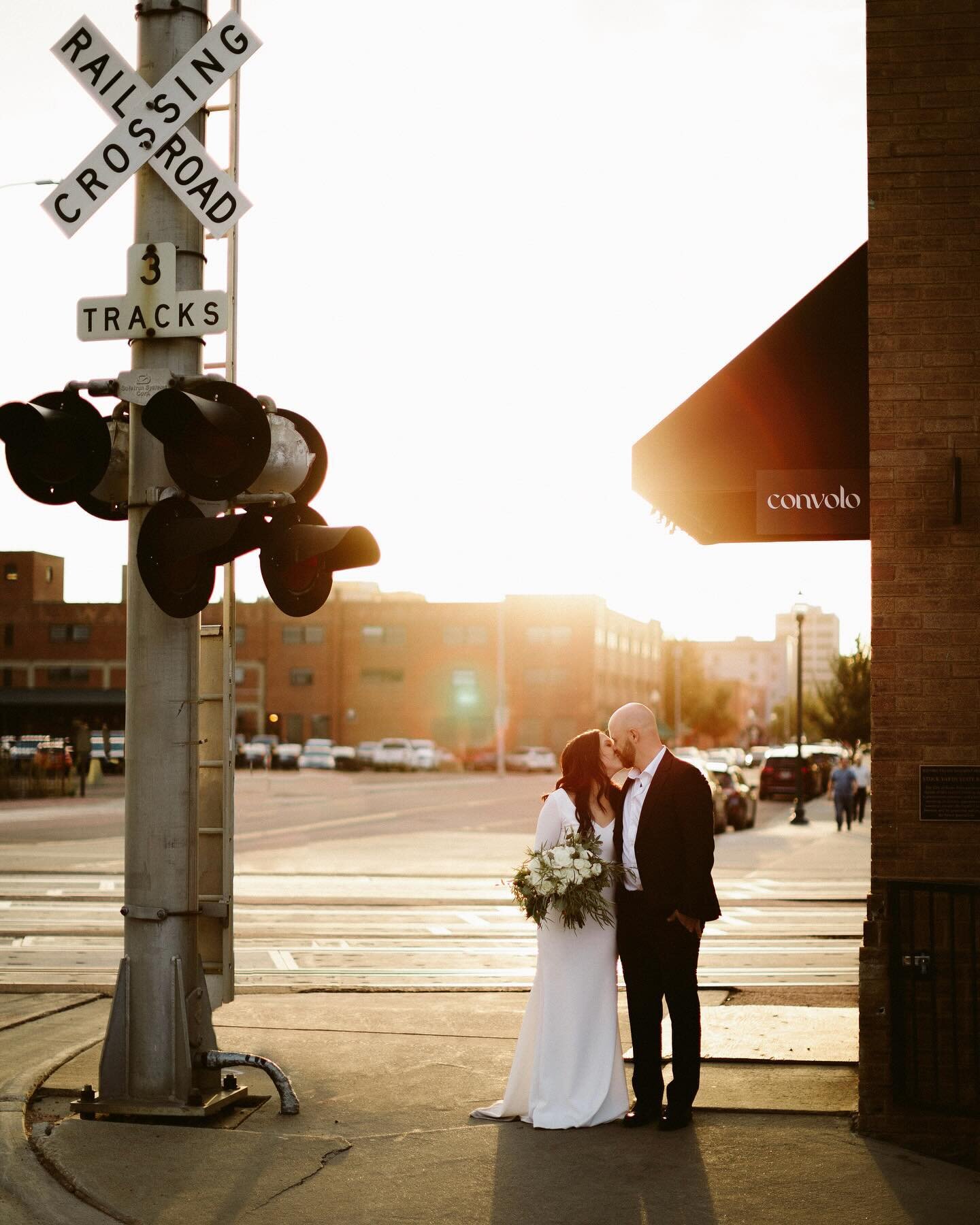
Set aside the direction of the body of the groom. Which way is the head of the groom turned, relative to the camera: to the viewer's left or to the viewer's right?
to the viewer's left

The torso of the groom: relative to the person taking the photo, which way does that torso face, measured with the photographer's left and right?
facing the viewer and to the left of the viewer

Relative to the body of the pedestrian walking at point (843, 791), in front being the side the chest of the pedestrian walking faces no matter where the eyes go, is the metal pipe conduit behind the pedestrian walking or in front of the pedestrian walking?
in front

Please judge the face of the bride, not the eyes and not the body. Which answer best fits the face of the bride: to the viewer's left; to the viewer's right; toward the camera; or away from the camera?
to the viewer's right

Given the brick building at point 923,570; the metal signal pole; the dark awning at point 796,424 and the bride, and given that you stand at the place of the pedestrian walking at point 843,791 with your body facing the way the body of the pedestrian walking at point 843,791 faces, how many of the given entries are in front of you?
4

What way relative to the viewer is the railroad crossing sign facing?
toward the camera

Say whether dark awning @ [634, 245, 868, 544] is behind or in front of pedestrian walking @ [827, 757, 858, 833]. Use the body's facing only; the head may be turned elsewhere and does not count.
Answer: in front

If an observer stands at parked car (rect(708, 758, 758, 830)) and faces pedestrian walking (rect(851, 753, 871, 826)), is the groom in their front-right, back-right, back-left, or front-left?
back-right

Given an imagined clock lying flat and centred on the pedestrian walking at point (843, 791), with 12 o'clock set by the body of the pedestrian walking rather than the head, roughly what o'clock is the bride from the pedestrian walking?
The bride is roughly at 12 o'clock from the pedestrian walking.

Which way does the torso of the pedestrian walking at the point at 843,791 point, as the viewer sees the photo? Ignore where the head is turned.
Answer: toward the camera
